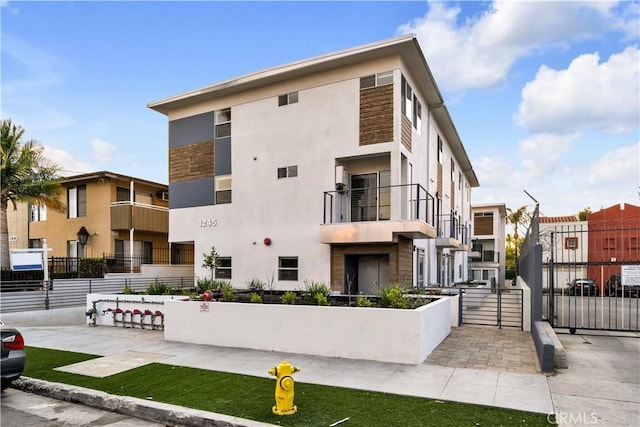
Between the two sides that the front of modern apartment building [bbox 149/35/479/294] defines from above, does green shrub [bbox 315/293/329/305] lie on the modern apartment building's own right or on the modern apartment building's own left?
on the modern apartment building's own left

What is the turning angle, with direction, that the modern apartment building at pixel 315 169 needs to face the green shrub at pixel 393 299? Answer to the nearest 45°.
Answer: approximately 45° to its left

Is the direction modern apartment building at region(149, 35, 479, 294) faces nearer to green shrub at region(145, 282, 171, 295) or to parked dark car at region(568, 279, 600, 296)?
the green shrub

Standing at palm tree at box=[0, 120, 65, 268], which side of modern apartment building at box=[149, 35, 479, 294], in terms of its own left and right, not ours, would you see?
right

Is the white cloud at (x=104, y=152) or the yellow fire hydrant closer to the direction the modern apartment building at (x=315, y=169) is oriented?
the yellow fire hydrant

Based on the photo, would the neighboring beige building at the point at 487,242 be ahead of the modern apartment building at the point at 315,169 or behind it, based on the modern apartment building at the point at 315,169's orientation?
behind

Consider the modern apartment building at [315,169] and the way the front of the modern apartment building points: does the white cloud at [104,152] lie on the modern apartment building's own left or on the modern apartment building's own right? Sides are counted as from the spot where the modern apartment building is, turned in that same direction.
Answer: on the modern apartment building's own right

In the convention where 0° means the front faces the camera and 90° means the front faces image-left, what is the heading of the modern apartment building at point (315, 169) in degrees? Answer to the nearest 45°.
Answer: approximately 45°
